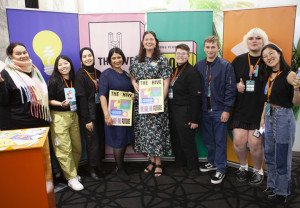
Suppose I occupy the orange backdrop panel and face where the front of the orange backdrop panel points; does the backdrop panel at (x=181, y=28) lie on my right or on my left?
on my right

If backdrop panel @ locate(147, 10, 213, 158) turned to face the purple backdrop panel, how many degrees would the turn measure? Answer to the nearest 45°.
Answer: approximately 90° to its right

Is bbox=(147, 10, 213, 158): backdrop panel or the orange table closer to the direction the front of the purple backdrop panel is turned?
the orange table

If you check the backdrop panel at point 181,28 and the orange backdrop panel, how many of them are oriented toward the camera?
2

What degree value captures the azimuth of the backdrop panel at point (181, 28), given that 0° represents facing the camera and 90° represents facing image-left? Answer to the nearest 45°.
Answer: approximately 0°

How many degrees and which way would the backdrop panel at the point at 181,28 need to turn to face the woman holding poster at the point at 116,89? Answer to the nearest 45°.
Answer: approximately 45° to its right

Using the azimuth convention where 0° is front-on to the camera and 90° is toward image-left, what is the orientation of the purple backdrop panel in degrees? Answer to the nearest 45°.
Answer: approximately 0°

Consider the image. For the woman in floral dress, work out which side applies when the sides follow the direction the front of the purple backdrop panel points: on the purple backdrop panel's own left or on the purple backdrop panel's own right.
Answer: on the purple backdrop panel's own left
